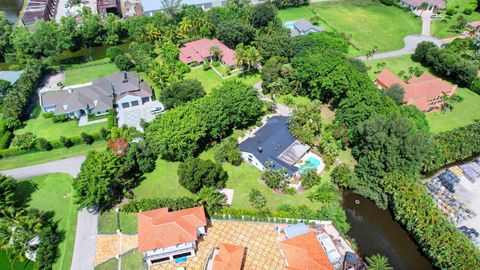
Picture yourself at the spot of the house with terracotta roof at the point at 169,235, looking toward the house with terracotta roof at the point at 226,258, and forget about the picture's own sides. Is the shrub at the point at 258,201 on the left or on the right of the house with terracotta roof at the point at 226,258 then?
left

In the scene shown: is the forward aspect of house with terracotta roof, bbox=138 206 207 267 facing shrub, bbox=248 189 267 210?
no

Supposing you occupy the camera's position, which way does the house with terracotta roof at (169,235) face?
facing the viewer

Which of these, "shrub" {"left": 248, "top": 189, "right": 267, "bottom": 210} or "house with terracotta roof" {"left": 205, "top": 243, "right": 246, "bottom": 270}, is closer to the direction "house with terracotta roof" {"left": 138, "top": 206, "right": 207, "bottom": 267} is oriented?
the house with terracotta roof

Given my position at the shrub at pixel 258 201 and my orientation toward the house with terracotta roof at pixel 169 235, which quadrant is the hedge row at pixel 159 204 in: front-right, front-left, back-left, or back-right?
front-right

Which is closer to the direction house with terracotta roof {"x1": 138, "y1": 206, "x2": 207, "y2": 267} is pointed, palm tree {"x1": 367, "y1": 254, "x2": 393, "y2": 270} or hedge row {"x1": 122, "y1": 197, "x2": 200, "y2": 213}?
the palm tree

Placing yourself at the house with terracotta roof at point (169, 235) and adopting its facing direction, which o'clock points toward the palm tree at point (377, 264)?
The palm tree is roughly at 10 o'clock from the house with terracotta roof.

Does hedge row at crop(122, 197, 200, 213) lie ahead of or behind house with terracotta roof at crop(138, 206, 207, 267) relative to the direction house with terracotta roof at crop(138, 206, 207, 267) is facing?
behind

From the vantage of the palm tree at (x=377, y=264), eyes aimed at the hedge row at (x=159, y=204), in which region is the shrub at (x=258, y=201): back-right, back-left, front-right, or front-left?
front-right
